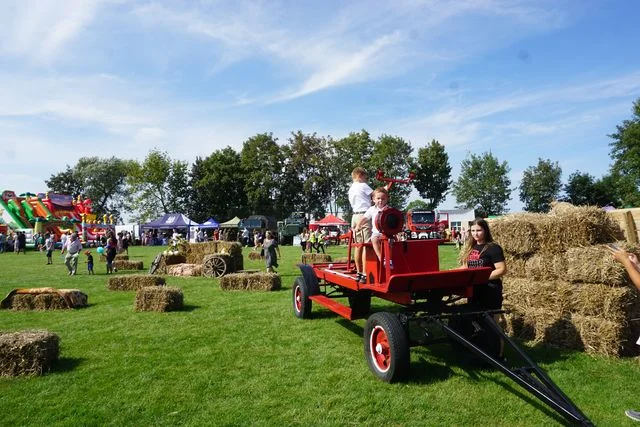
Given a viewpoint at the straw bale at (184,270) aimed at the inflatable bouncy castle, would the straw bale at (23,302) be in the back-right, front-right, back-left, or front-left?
back-left

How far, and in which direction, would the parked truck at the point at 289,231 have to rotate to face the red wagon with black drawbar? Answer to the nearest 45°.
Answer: approximately 45° to its left

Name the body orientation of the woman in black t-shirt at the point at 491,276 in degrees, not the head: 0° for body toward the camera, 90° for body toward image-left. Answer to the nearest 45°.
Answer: approximately 45°

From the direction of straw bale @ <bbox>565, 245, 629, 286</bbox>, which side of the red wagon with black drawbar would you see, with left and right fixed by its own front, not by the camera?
left

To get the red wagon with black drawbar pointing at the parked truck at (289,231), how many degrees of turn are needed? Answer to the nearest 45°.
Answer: approximately 135° to its left

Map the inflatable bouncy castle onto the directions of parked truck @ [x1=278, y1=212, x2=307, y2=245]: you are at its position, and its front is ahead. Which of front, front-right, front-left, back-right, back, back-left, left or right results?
front-right

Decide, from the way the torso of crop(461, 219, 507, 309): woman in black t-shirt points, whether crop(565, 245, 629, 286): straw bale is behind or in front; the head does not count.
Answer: behind

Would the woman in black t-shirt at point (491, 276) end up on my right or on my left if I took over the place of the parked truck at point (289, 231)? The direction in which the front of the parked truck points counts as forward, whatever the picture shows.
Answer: on my left

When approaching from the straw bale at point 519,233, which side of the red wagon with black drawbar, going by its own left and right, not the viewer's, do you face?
left

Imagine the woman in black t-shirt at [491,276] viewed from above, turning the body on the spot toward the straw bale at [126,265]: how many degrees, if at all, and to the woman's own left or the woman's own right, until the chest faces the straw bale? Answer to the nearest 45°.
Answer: approximately 90° to the woman's own right

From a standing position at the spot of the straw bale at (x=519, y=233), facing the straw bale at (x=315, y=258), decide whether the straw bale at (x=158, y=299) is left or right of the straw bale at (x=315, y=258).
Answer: left
